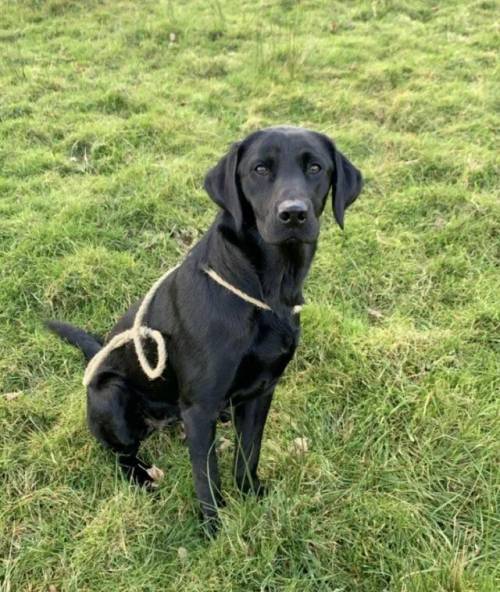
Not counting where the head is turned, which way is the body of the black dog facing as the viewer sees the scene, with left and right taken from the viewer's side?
facing the viewer and to the right of the viewer
